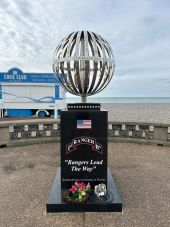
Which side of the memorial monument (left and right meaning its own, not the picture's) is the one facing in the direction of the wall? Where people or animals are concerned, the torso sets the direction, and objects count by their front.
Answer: back

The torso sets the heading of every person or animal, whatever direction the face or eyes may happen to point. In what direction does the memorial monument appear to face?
toward the camera

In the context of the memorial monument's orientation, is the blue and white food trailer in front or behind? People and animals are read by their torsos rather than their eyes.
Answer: behind
